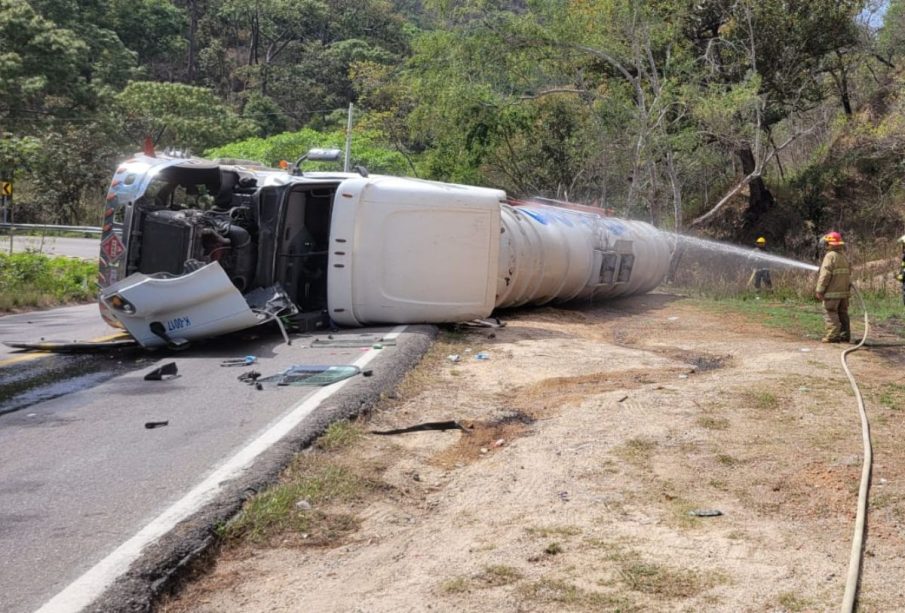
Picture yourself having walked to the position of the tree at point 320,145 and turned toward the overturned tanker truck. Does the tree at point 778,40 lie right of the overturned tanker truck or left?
left

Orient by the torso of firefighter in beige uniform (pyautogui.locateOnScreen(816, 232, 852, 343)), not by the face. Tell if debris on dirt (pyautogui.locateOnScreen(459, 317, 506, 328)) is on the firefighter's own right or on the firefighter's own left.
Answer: on the firefighter's own left

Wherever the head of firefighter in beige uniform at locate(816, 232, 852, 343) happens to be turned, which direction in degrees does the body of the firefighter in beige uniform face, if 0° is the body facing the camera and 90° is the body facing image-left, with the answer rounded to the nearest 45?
approximately 135°

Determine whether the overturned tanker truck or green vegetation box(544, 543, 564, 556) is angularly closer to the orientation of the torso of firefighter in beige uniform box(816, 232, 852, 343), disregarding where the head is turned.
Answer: the overturned tanker truck
